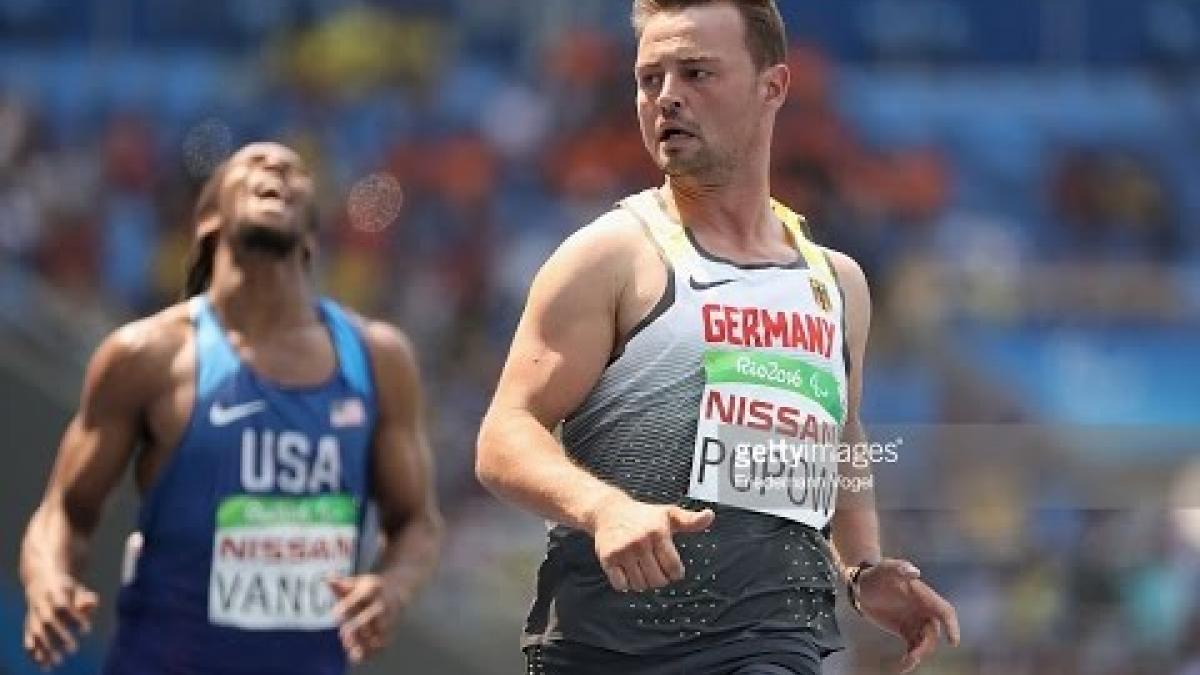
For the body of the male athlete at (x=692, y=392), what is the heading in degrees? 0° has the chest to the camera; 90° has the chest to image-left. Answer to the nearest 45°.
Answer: approximately 315°

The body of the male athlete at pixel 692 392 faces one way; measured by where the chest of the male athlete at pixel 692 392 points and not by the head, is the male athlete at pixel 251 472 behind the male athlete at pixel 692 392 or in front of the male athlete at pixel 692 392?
behind
